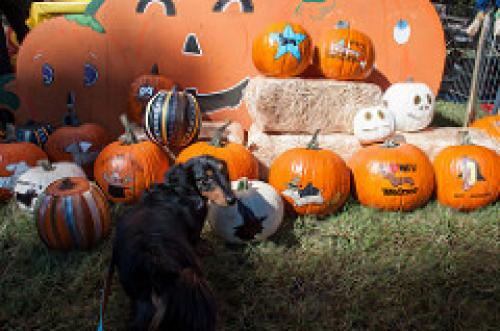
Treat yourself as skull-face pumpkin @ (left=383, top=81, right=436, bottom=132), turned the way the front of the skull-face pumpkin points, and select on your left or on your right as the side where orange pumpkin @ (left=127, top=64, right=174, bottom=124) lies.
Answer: on your right

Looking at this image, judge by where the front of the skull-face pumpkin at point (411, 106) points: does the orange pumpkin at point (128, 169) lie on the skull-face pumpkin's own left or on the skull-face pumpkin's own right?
on the skull-face pumpkin's own right

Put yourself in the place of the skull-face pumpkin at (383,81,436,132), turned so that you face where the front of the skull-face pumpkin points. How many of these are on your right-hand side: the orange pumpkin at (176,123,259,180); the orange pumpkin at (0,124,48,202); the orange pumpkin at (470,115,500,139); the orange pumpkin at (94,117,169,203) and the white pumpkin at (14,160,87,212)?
4

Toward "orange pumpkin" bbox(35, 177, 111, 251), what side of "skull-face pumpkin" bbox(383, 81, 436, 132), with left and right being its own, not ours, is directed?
right

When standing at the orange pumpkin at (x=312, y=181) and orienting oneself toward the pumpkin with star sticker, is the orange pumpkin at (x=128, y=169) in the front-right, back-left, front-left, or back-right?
front-left

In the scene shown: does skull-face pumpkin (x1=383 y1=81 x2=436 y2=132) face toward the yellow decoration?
no

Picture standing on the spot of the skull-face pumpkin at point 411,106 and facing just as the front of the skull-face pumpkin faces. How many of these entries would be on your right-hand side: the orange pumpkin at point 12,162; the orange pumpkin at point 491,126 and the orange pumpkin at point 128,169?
2

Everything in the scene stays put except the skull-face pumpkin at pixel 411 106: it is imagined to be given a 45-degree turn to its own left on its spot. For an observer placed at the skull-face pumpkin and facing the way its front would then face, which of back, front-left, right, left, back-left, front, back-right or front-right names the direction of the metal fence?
left

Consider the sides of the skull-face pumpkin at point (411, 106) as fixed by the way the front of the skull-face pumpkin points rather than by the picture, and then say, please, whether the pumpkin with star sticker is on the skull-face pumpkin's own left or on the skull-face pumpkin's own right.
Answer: on the skull-face pumpkin's own right

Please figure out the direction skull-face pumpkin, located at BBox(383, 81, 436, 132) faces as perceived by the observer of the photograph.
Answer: facing the viewer and to the right of the viewer

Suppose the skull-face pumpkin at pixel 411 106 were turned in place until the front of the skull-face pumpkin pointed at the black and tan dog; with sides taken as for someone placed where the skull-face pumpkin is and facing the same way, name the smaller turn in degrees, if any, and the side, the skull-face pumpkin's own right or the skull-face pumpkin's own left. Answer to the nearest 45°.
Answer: approximately 45° to the skull-face pumpkin's own right

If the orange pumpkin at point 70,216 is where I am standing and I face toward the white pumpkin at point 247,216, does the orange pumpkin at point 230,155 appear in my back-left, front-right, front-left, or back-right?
front-left

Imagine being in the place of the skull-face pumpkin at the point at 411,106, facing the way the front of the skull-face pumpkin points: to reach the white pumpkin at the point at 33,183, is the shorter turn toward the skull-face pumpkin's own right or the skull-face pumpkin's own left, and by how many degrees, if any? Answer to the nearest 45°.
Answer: approximately 90° to the skull-face pumpkin's own right

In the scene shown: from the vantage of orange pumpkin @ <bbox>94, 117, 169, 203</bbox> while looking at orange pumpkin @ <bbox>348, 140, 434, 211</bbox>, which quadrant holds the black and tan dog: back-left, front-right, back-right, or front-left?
front-right

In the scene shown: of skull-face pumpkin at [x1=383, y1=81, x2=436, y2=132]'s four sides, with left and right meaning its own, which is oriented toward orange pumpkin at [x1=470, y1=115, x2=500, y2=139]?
left

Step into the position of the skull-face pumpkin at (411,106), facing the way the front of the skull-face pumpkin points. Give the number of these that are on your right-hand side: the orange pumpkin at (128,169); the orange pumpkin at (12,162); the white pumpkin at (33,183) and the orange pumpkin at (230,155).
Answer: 4

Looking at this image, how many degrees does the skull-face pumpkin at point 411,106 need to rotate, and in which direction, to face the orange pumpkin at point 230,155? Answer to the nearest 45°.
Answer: approximately 90° to its right

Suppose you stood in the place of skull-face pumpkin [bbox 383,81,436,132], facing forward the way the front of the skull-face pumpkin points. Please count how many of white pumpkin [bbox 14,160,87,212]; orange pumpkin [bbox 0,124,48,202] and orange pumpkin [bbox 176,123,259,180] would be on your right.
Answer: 3

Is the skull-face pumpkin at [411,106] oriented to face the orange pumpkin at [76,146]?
no

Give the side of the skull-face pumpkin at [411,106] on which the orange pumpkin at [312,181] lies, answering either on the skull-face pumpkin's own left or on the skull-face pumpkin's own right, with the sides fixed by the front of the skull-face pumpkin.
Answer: on the skull-face pumpkin's own right

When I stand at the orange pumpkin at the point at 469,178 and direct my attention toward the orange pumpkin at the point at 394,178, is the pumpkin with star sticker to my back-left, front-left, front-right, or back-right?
front-right

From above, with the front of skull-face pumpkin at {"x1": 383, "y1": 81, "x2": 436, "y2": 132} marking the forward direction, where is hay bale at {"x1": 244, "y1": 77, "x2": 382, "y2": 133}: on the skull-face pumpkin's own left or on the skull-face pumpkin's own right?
on the skull-face pumpkin's own right
